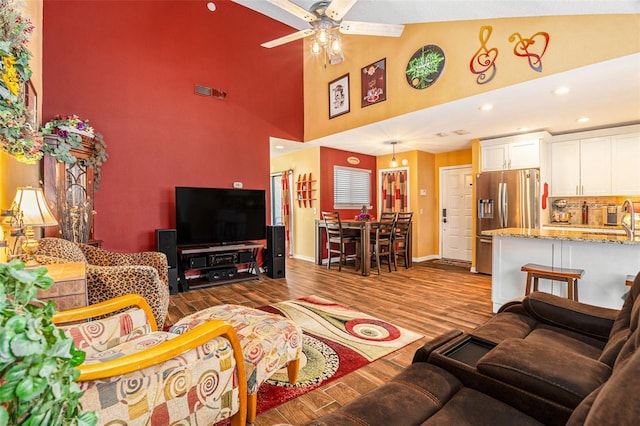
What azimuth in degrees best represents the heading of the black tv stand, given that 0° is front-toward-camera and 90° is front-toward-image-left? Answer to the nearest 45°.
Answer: approximately 315°

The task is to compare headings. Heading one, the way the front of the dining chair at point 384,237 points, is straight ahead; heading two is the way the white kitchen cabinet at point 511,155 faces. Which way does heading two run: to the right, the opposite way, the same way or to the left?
to the left

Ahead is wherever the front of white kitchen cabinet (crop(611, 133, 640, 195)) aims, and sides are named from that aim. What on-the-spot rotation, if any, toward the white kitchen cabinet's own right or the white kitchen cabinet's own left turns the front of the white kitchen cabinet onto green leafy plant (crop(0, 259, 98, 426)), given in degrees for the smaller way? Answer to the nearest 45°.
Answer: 0° — it already faces it

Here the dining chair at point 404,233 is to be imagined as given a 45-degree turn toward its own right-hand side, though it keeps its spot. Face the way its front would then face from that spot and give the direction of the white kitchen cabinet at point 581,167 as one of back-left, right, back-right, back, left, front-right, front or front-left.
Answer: right

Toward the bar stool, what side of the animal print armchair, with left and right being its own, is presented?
front

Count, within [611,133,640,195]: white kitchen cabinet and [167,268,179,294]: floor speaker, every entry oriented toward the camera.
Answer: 2

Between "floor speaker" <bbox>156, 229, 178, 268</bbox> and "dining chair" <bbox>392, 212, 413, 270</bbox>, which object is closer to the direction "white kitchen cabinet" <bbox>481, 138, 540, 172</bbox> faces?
the floor speaker

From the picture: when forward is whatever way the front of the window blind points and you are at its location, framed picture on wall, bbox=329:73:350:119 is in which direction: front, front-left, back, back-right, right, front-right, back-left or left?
front-right

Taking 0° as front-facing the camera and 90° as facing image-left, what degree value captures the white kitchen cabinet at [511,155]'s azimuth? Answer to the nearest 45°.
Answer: approximately 45°

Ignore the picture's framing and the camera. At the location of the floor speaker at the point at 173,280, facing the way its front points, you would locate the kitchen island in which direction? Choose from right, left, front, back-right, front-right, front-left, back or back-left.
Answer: front-left

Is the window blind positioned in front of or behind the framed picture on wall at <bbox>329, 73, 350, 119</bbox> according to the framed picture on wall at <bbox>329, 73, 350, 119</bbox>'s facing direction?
behind

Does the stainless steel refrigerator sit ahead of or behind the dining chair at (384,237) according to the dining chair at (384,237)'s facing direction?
behind

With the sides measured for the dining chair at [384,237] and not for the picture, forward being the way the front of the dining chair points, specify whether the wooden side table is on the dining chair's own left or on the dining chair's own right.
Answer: on the dining chair's own left
